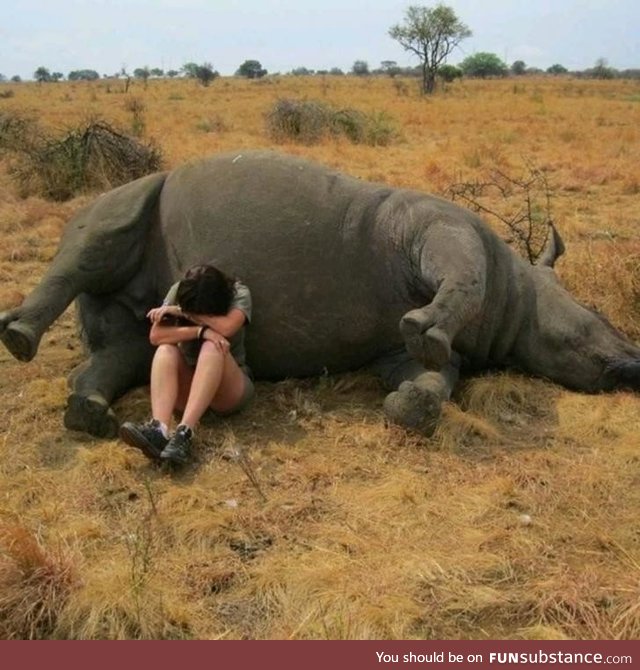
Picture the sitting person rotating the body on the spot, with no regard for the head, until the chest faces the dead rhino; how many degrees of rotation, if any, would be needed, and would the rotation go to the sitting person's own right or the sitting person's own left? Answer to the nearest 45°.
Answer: approximately 180°

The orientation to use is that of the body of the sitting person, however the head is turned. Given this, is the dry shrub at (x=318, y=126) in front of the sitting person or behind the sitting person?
behind

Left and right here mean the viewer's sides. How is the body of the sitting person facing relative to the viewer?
facing the viewer and to the left of the viewer

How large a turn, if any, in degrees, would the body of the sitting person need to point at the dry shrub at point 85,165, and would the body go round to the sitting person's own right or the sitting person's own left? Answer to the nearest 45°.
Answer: approximately 135° to the sitting person's own right

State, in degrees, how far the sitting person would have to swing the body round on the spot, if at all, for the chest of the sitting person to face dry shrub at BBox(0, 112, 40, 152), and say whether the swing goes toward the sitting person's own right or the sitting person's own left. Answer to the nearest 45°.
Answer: approximately 135° to the sitting person's own right

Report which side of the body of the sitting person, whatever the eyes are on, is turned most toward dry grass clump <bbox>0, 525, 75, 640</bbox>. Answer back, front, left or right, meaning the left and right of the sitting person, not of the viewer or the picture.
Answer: front

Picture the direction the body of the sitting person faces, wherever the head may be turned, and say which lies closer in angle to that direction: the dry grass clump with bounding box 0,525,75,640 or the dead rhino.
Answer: the dry grass clump
